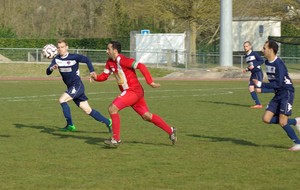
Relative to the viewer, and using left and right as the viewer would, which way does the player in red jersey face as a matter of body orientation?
facing to the left of the viewer

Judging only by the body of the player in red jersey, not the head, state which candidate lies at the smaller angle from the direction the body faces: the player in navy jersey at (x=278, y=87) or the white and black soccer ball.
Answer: the white and black soccer ball

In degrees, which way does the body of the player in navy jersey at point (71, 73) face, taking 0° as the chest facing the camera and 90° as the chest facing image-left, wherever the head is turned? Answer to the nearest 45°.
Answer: approximately 45°

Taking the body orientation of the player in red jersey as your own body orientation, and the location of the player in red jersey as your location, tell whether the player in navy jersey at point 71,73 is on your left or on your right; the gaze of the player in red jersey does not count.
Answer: on your right

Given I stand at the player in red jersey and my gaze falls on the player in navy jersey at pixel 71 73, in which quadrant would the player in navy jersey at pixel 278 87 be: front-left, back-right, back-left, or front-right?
back-right

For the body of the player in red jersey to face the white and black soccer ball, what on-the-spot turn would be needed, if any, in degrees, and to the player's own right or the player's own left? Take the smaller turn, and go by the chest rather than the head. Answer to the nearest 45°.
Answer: approximately 45° to the player's own right

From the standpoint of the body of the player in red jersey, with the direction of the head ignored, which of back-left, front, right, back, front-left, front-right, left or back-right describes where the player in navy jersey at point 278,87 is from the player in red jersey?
back
